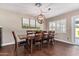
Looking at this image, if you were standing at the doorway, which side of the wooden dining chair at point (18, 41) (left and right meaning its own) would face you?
front

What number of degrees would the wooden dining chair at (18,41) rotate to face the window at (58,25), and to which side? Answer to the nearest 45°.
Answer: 0° — it already faces it

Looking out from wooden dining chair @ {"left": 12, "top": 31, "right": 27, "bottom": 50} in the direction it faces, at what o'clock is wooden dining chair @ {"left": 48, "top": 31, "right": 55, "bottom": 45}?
wooden dining chair @ {"left": 48, "top": 31, "right": 55, "bottom": 45} is roughly at 12 o'clock from wooden dining chair @ {"left": 12, "top": 31, "right": 27, "bottom": 50}.

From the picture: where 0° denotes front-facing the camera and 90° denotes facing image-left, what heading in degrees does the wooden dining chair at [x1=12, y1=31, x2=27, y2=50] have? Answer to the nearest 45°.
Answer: approximately 270°
